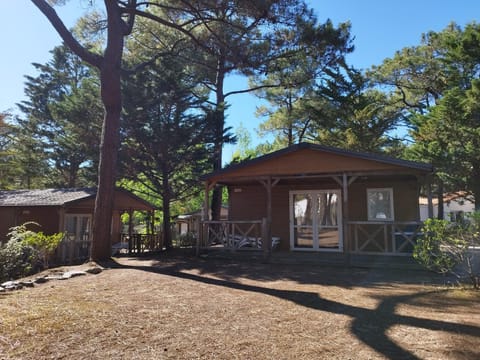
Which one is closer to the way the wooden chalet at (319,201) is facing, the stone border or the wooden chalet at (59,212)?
the stone border

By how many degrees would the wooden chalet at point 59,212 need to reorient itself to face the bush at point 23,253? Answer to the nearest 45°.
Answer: approximately 45° to its right

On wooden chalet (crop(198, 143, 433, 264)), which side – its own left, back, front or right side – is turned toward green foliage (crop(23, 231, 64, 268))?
right

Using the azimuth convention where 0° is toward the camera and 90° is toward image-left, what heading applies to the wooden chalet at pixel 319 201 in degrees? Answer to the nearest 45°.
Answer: approximately 0°

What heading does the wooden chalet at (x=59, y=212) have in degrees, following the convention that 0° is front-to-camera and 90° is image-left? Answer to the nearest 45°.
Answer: approximately 315°

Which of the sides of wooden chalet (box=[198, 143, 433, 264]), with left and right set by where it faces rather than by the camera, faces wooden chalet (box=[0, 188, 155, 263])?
right
